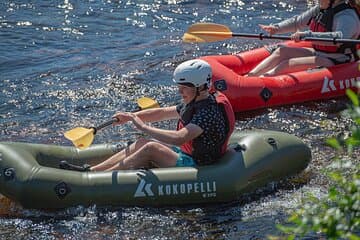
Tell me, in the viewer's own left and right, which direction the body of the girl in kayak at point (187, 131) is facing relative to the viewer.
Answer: facing to the left of the viewer

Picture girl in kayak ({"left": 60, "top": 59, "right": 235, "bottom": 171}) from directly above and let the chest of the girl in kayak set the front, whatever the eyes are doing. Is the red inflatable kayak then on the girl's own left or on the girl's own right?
on the girl's own right
